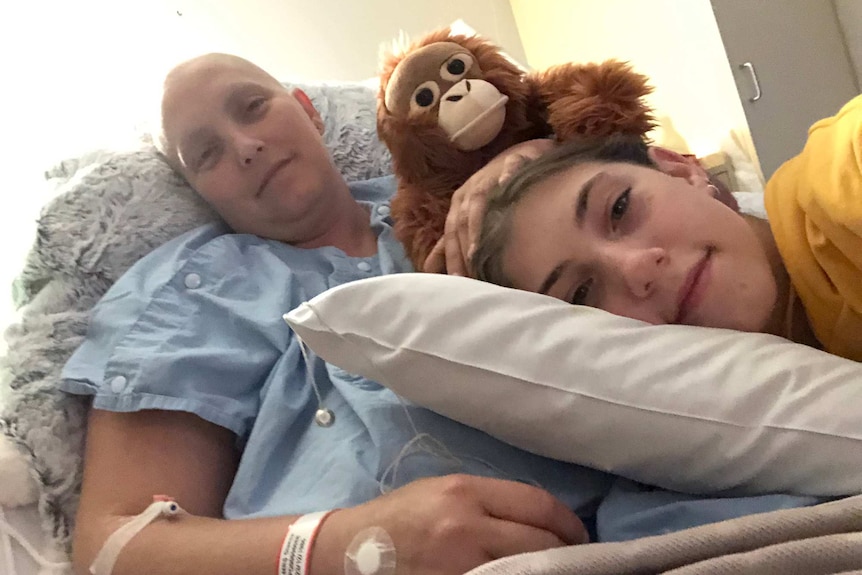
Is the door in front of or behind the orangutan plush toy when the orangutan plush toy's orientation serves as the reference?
behind

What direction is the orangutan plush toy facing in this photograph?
toward the camera
